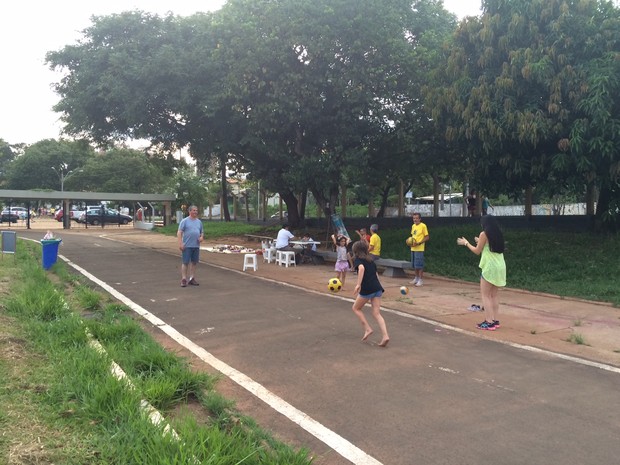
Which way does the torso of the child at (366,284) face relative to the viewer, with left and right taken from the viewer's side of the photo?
facing away from the viewer and to the left of the viewer

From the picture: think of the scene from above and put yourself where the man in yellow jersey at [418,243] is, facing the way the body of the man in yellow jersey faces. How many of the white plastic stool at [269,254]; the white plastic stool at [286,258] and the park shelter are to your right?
3

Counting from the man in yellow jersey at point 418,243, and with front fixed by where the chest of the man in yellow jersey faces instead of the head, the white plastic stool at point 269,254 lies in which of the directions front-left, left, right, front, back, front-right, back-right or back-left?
right

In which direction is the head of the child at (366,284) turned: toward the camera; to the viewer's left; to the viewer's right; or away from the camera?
away from the camera

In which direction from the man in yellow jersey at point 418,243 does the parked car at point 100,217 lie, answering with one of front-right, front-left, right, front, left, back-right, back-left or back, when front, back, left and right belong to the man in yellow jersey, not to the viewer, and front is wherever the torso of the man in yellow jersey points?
right

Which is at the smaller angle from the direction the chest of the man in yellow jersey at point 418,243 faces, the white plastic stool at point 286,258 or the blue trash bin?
the blue trash bin

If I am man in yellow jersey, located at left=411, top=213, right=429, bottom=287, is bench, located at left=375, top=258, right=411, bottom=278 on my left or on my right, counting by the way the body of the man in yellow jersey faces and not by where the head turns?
on my right

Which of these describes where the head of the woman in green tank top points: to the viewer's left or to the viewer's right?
to the viewer's left

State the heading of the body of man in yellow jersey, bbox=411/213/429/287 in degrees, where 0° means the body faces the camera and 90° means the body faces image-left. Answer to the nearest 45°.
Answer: approximately 45°
